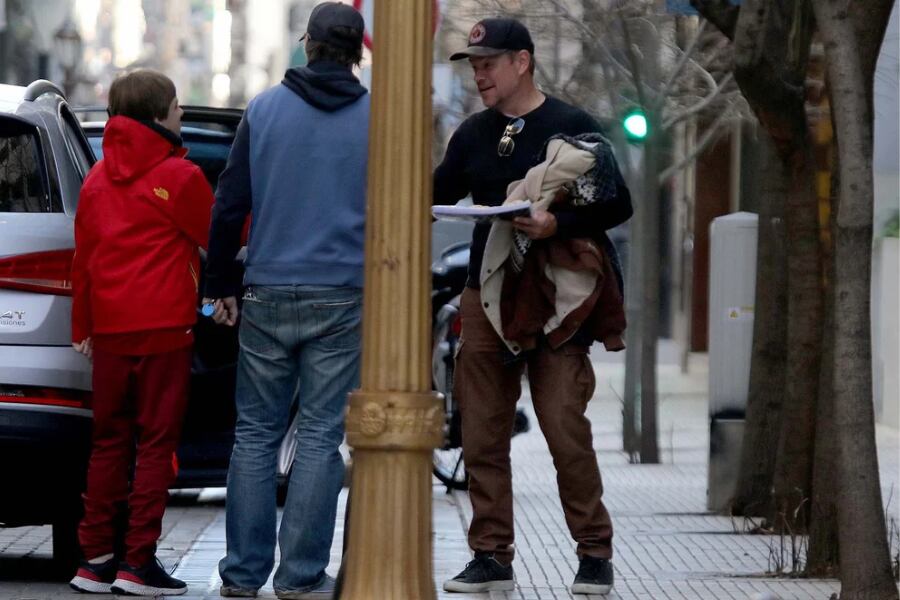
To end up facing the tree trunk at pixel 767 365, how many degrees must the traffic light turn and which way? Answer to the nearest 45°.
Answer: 0° — it already faces it

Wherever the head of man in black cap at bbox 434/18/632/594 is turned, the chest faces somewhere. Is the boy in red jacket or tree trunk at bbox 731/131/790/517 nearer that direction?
the boy in red jacket

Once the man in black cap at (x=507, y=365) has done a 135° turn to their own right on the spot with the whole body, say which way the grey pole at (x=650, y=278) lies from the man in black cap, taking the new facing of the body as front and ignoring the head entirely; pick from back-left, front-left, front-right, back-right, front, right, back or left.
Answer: front

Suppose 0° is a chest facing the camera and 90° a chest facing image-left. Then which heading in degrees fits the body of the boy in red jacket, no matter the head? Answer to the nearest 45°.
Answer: approximately 225°

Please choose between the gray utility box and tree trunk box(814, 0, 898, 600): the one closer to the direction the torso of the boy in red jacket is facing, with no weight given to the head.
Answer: the gray utility box

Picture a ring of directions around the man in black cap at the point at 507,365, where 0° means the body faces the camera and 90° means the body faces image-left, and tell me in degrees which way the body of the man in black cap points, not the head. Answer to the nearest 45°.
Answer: approximately 45°

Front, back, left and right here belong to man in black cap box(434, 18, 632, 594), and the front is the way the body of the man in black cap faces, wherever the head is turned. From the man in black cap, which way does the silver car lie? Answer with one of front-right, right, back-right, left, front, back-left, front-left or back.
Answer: front-right

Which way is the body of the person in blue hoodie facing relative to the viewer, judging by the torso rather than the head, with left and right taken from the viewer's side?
facing away from the viewer

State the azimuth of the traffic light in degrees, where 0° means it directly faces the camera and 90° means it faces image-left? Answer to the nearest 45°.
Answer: approximately 0°

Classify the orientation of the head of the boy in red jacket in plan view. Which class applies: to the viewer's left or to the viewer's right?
to the viewer's right
